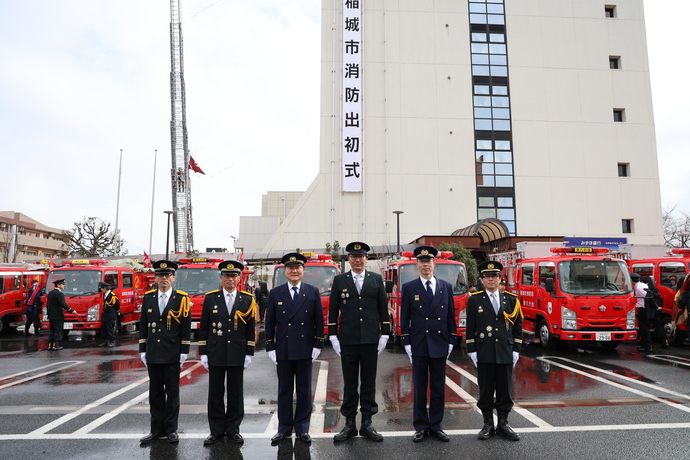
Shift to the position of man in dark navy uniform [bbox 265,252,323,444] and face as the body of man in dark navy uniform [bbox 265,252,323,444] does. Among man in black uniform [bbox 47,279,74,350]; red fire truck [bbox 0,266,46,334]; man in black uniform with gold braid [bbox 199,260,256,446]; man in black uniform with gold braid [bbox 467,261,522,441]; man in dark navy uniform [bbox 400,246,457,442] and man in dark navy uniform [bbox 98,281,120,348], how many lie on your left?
2

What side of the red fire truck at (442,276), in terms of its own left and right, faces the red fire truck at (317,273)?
right

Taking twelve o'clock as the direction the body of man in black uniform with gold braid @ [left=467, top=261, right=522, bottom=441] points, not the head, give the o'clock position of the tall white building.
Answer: The tall white building is roughly at 6 o'clock from the man in black uniform with gold braid.

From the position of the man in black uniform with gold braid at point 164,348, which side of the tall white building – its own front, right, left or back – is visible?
front

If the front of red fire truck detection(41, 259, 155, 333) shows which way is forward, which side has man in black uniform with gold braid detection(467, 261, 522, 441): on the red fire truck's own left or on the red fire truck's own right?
on the red fire truck's own left

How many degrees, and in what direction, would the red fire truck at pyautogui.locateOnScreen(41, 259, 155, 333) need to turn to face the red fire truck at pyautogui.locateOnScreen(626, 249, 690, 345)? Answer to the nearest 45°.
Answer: approximately 90° to its left

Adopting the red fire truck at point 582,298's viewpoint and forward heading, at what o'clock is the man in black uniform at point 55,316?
The man in black uniform is roughly at 4 o'clock from the red fire truck.

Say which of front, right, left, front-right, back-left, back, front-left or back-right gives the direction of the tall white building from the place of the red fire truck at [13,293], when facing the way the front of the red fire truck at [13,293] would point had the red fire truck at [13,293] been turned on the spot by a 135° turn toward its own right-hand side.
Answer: right

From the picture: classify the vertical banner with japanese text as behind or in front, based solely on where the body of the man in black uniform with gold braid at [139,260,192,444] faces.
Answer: behind

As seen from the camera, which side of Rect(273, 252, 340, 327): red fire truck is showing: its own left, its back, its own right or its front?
front

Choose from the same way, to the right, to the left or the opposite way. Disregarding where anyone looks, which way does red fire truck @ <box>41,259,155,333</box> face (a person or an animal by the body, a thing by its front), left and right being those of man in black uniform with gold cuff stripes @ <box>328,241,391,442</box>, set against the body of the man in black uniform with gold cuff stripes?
the same way

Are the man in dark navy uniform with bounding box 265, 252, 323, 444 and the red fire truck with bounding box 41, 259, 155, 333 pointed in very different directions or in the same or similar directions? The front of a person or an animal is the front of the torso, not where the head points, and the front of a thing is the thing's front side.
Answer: same or similar directions

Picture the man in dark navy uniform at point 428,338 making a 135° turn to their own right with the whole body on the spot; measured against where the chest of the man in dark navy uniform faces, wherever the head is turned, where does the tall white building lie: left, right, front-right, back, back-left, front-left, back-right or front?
front-right

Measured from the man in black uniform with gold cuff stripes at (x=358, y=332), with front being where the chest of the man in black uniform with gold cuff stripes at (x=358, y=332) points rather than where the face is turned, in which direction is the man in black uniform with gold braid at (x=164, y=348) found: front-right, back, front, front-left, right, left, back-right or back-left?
right

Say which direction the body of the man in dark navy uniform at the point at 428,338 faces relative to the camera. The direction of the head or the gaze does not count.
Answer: toward the camera

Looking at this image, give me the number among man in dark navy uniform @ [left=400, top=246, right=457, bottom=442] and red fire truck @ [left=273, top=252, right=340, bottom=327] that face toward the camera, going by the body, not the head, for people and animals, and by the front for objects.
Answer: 2

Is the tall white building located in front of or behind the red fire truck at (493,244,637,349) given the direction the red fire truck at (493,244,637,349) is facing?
behind

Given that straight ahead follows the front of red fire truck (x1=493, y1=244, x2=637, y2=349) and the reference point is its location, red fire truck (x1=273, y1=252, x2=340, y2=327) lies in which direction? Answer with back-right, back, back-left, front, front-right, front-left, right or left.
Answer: back-right

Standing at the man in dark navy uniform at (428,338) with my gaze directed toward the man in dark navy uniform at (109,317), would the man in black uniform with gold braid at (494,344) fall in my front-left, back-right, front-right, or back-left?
back-right

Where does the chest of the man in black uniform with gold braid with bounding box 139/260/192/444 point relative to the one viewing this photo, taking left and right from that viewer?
facing the viewer
